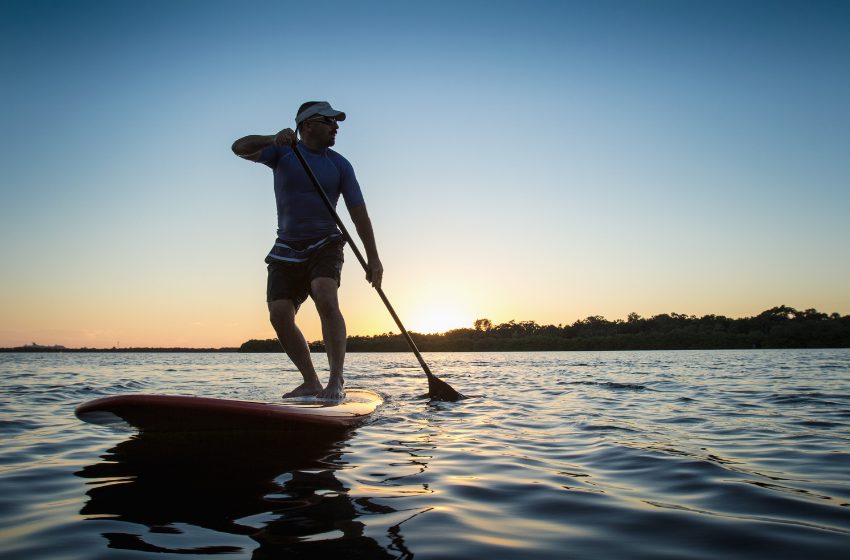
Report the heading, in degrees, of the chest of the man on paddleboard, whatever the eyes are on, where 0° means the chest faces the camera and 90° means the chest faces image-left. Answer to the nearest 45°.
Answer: approximately 0°

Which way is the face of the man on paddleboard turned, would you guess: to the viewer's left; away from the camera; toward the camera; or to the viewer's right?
to the viewer's right
